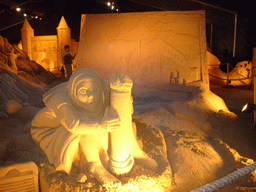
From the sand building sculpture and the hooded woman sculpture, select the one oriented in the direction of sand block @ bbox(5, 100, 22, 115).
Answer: the sand building sculpture

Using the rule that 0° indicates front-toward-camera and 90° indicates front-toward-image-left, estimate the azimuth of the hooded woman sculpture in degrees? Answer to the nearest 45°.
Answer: approximately 315°

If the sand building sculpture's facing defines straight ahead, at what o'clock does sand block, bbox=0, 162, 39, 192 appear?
The sand block is roughly at 12 o'clock from the sand building sculpture.

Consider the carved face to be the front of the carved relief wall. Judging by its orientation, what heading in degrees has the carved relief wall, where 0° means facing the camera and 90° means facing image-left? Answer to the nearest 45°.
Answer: approximately 0°

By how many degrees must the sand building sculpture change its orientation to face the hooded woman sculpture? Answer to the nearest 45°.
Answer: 0° — it already faces it

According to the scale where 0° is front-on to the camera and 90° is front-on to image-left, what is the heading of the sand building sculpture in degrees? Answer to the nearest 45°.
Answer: approximately 0°

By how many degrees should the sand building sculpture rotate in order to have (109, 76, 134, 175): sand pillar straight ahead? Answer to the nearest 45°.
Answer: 0° — it already faces it

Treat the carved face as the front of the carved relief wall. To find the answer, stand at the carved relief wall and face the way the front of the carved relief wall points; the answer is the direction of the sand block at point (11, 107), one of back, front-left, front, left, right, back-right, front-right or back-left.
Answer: front-right

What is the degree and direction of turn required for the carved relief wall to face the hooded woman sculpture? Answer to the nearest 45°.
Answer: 0° — it already faces it

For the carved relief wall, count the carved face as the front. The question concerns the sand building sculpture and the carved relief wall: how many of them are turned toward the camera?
2
